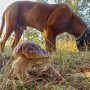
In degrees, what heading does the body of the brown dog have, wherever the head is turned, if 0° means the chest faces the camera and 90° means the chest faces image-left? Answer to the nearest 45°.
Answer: approximately 270°
